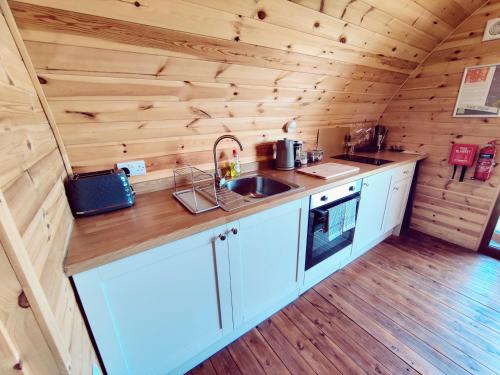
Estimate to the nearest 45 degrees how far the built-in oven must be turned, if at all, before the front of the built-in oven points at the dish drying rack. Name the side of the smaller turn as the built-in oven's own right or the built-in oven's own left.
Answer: approximately 90° to the built-in oven's own right

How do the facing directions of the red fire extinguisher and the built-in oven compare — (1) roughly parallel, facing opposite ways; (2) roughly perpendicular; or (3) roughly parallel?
roughly perpendicular

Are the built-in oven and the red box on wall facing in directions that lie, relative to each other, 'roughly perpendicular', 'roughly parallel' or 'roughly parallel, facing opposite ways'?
roughly perpendicular

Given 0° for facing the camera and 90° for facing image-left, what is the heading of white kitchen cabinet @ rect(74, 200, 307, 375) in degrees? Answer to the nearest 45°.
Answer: approximately 315°

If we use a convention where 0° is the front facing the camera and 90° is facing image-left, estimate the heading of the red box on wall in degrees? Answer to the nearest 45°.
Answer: approximately 0°

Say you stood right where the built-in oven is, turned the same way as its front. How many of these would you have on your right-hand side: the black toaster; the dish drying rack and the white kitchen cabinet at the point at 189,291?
3

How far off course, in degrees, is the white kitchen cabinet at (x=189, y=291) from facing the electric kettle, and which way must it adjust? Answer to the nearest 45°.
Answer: approximately 90° to its left

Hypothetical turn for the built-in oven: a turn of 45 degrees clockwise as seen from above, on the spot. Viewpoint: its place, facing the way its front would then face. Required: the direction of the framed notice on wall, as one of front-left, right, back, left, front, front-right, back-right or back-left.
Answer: back-left

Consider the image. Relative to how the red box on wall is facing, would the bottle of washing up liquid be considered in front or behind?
in front

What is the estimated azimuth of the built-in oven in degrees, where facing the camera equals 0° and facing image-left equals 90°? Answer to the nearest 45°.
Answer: approximately 315°

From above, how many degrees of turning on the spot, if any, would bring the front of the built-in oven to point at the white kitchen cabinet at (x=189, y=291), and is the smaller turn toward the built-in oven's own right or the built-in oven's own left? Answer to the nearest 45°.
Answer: approximately 90° to the built-in oven's own right

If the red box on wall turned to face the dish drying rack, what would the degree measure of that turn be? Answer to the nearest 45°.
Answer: approximately 45° to its right

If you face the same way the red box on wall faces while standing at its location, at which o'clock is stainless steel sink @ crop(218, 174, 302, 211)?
The stainless steel sink is roughly at 1 o'clock from the red box on wall.
